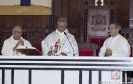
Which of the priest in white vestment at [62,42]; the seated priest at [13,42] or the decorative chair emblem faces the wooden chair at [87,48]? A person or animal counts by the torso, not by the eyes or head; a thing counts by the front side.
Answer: the decorative chair emblem

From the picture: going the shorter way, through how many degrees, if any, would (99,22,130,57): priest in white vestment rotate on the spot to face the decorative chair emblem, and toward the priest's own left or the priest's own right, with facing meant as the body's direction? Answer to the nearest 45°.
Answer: approximately 135° to the priest's own right

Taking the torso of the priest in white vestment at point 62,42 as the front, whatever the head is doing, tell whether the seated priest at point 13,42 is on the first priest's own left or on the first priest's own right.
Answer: on the first priest's own right

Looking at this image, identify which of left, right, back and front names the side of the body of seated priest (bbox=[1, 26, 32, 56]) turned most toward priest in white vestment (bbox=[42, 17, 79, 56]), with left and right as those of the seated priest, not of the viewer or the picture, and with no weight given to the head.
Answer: left

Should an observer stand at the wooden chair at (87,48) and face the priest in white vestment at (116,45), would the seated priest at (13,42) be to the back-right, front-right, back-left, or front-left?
back-right

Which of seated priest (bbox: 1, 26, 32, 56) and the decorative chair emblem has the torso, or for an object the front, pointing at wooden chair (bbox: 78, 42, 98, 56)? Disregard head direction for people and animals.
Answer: the decorative chair emblem

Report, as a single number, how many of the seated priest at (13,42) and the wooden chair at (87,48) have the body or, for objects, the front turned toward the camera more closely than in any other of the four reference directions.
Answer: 2

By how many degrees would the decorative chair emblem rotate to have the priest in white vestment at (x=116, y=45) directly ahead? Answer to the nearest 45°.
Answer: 0° — it already faces them

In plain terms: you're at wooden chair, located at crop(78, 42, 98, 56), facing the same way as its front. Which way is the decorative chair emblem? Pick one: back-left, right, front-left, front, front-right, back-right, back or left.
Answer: back

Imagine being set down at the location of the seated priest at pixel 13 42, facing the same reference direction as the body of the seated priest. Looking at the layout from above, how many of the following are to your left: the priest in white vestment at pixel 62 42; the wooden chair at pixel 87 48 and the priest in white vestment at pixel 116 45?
3

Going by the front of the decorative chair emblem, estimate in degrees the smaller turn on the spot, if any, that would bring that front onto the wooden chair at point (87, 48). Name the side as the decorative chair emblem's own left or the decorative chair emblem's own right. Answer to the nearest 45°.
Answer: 0° — it already faces it
